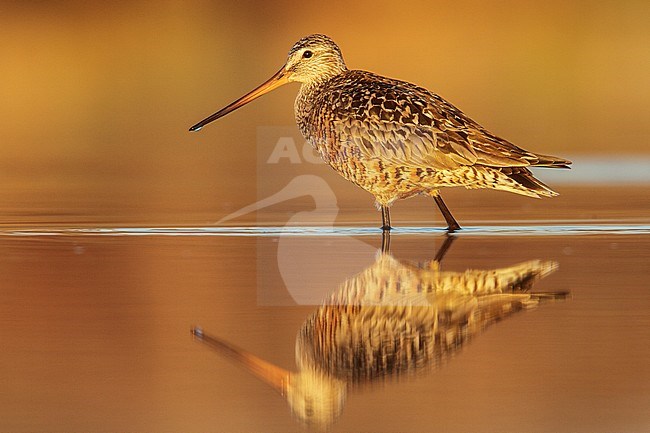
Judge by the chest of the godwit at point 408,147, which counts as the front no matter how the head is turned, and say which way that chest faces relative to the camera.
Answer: to the viewer's left
